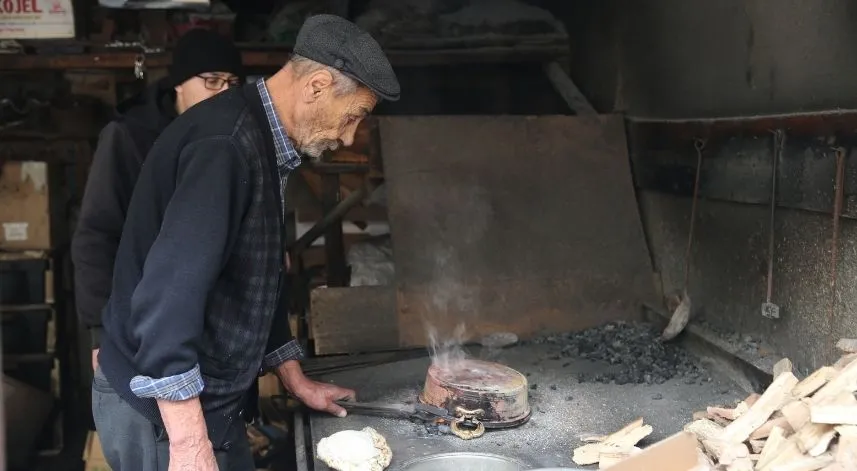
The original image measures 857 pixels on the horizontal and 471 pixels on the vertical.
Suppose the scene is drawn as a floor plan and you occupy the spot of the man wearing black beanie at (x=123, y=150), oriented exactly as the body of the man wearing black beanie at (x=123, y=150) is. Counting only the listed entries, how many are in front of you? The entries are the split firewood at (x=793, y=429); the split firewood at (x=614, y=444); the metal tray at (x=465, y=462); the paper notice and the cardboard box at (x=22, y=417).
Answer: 3

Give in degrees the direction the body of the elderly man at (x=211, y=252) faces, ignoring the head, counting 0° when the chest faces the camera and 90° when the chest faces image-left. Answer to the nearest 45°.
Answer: approximately 270°

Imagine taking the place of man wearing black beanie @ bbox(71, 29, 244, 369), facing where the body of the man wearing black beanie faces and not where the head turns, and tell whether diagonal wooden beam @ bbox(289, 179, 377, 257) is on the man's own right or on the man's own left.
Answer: on the man's own left

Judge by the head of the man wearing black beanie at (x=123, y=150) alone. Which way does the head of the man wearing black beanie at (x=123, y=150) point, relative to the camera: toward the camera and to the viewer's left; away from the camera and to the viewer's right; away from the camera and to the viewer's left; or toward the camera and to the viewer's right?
toward the camera and to the viewer's right

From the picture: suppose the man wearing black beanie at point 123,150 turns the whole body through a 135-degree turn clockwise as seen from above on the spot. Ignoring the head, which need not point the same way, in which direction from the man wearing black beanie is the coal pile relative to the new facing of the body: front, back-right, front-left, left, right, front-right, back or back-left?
back

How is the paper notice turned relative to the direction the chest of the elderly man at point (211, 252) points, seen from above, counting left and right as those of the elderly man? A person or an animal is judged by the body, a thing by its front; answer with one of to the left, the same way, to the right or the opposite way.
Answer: to the right

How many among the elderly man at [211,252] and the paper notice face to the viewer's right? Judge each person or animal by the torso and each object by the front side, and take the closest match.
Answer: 1

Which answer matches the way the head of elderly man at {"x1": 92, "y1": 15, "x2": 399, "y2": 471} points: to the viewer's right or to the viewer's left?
to the viewer's right

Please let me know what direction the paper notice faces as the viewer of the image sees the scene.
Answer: facing the viewer

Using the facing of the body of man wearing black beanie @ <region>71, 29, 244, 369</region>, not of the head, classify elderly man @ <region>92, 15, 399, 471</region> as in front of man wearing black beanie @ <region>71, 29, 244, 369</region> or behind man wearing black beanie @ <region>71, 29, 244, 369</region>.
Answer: in front

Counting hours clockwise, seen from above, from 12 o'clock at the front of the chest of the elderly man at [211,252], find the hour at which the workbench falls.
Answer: The workbench is roughly at 11 o'clock from the elderly man.

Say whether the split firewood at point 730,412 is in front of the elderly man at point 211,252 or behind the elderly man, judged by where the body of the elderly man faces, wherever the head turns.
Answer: in front

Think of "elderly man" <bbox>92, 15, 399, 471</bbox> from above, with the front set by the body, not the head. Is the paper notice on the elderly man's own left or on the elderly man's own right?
on the elderly man's own left

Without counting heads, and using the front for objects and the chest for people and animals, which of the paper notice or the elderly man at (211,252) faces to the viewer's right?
the elderly man

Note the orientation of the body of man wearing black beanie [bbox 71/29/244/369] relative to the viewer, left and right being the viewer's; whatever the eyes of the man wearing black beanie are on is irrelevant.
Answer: facing the viewer and to the right of the viewer

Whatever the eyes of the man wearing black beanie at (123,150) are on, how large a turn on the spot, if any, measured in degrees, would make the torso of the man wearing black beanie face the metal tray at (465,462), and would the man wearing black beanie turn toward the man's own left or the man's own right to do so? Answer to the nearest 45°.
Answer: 0° — they already face it
